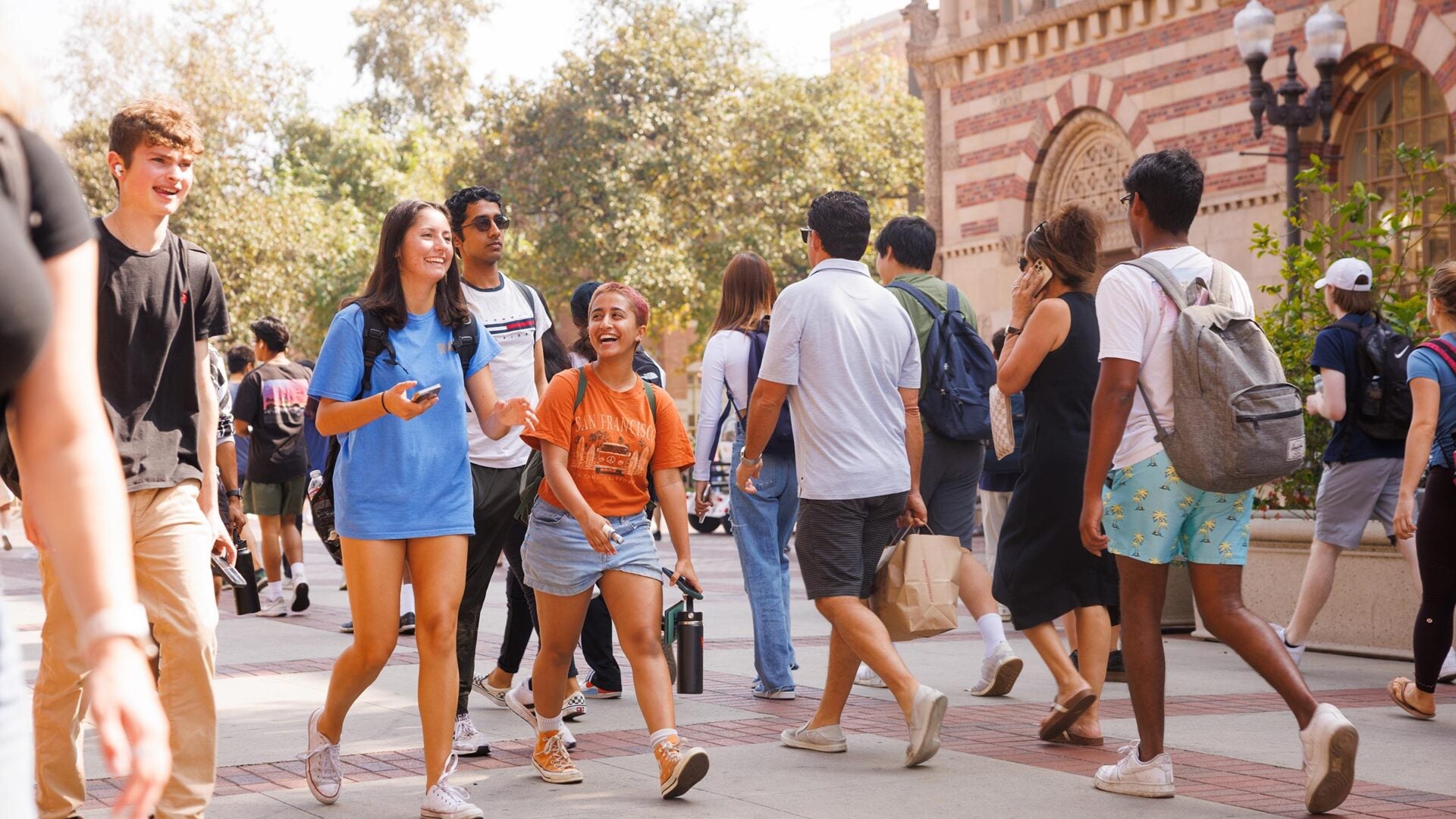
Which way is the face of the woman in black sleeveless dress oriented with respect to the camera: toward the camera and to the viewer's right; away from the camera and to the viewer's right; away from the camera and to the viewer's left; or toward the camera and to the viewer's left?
away from the camera and to the viewer's left

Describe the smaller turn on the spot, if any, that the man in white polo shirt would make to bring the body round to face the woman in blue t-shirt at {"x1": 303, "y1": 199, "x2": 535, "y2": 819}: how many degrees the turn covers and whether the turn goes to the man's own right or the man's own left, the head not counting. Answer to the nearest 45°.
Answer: approximately 90° to the man's own left

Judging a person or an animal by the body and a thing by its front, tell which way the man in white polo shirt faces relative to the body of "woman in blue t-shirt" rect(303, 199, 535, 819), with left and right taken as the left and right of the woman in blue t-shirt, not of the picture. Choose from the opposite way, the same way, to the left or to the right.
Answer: the opposite way

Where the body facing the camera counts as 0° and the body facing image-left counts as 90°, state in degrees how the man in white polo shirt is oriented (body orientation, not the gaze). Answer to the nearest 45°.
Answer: approximately 135°

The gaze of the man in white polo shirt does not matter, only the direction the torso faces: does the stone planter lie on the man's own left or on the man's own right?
on the man's own right

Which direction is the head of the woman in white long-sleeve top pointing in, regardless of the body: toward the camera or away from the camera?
away from the camera

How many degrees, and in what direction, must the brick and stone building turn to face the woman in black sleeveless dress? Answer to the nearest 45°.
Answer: approximately 45° to its left
